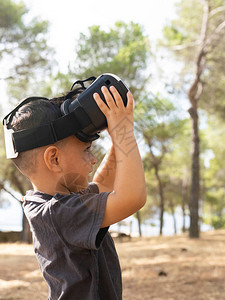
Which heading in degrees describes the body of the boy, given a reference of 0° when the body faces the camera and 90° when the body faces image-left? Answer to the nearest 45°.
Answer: approximately 270°
